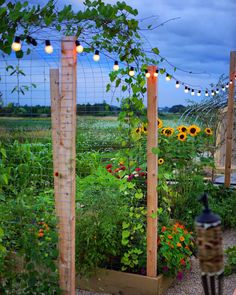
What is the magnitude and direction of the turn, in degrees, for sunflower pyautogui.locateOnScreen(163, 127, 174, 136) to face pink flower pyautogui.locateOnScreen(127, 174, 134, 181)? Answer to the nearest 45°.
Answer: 0° — it already faces it

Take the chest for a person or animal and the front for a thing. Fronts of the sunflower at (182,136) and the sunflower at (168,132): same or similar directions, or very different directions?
same or similar directions

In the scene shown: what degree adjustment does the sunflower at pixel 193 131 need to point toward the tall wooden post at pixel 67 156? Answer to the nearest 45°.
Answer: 0° — it already faces it

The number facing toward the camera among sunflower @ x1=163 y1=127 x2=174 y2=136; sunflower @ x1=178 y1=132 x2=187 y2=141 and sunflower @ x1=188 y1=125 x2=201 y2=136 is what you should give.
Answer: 3

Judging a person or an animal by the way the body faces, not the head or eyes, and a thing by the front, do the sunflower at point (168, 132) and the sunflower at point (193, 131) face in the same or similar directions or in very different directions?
same or similar directions

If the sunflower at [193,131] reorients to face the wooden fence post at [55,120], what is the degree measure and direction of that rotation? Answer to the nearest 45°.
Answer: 0° — it already faces it

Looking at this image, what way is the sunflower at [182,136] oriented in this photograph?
toward the camera

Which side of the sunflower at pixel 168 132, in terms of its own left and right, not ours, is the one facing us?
front

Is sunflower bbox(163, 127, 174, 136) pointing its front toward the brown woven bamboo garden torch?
yes

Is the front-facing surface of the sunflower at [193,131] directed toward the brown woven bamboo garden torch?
yes

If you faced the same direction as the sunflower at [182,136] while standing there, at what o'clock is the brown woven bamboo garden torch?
The brown woven bamboo garden torch is roughly at 12 o'clock from the sunflower.

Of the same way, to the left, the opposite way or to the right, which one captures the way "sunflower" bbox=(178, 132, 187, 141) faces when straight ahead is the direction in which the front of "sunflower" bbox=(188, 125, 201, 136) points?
the same way

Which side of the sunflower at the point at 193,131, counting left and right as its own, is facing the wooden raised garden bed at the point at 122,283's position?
front
